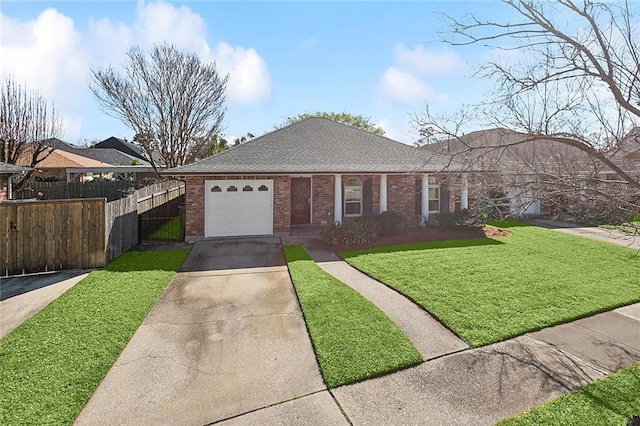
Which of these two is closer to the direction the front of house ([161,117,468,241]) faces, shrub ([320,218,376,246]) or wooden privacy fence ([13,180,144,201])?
the shrub

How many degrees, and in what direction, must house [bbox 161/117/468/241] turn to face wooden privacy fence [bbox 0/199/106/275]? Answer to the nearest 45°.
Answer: approximately 45° to its right

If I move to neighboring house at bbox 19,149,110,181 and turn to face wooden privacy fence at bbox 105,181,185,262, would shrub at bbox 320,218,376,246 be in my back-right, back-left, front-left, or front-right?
front-left

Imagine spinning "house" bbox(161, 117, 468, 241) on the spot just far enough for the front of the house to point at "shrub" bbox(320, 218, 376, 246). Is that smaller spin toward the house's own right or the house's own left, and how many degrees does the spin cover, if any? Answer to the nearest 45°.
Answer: approximately 45° to the house's own left

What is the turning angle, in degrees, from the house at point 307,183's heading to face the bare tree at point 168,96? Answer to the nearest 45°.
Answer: approximately 135° to its right

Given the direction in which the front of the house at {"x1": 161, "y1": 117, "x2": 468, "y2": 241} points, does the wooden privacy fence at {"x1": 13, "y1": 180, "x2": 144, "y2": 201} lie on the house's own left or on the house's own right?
on the house's own right

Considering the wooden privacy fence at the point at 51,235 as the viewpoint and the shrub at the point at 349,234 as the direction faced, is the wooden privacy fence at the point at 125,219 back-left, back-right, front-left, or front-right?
front-left

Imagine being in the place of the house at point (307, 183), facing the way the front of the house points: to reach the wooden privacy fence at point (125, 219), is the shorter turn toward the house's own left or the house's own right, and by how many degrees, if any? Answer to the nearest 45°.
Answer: approximately 45° to the house's own right

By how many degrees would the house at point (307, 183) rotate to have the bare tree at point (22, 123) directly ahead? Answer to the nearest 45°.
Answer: approximately 90° to its right

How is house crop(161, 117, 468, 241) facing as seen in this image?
toward the camera

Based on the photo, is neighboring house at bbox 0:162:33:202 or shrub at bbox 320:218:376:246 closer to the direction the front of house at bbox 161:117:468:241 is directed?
the shrub
